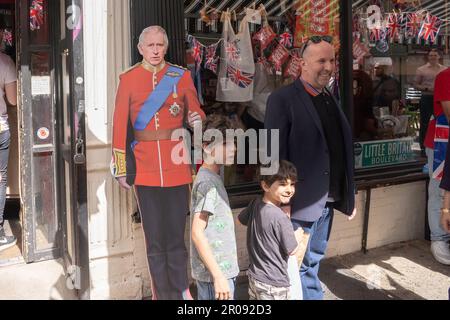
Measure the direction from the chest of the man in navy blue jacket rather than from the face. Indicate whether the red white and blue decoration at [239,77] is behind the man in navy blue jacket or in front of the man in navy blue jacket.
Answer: behind

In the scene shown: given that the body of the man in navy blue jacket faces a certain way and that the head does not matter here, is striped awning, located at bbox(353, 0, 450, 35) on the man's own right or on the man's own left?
on the man's own left

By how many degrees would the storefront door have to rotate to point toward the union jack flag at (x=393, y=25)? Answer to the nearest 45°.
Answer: approximately 45° to its left

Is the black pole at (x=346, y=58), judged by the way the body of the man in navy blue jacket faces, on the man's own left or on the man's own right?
on the man's own left

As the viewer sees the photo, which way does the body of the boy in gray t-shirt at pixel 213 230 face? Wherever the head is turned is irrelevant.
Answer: to the viewer's right

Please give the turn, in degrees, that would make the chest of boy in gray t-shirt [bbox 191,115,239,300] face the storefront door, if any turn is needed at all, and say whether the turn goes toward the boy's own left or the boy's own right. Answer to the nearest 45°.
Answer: approximately 135° to the boy's own left

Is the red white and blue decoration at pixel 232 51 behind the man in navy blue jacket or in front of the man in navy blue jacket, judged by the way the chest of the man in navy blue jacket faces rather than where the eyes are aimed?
behind

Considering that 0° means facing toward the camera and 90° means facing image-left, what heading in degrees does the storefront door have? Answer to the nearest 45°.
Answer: approximately 315°
